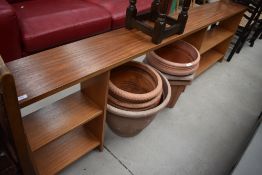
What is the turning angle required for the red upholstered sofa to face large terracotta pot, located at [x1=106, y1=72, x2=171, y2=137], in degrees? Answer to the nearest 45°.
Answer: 0° — it already faces it

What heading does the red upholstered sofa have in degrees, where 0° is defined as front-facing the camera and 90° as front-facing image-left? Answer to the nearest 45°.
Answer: approximately 315°

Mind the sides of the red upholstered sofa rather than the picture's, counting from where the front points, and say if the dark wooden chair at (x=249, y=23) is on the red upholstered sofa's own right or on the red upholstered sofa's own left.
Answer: on the red upholstered sofa's own left

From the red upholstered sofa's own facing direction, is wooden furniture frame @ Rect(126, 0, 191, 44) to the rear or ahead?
ahead

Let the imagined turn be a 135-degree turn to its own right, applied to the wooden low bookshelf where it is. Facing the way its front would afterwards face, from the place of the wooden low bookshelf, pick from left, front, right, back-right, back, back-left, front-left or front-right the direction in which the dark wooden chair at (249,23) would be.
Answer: back-right

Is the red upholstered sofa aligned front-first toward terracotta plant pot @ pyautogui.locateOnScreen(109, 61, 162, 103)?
yes

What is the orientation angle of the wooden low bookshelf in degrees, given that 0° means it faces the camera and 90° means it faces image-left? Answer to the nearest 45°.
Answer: approximately 315°

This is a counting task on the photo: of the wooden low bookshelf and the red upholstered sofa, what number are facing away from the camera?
0

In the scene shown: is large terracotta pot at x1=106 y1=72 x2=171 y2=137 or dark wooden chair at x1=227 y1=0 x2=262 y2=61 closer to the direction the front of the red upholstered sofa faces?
the large terracotta pot
